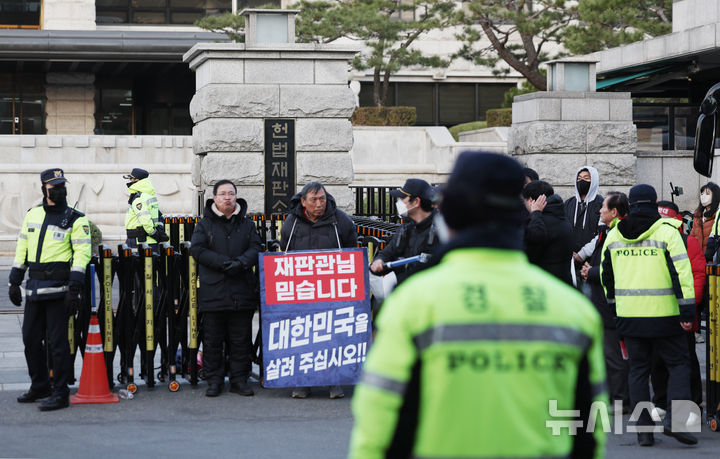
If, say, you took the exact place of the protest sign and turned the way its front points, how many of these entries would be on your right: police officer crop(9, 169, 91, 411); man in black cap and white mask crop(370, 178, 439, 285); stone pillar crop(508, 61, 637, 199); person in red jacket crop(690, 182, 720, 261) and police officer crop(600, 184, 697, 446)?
1

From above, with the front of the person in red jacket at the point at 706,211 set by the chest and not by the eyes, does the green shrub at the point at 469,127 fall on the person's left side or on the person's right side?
on the person's right side

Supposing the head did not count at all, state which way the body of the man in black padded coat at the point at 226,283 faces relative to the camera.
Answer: toward the camera

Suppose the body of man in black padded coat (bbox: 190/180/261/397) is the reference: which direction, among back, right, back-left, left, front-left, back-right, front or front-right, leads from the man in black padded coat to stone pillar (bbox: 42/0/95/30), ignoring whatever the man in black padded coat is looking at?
back

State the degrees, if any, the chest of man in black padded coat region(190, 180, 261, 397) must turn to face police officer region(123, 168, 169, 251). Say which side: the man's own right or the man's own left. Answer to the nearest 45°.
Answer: approximately 180°

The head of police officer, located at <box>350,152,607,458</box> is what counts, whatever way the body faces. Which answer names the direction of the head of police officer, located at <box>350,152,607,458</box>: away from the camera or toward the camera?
away from the camera

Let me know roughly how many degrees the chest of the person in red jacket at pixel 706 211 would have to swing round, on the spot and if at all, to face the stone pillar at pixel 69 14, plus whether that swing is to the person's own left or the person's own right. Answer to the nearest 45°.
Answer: approximately 90° to the person's own right

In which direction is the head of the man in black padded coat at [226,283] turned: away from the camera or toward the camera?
toward the camera

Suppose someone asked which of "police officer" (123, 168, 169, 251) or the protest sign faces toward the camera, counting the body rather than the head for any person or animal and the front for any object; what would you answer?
the protest sign

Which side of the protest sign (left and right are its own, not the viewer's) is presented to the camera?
front
